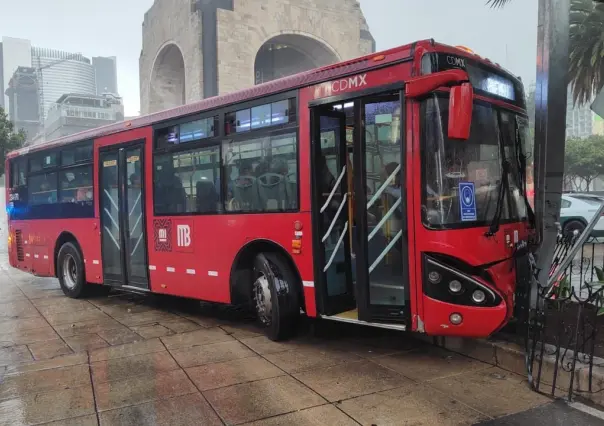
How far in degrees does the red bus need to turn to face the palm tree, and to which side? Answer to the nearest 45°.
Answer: approximately 90° to its left

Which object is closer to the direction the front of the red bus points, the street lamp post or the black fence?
the black fence

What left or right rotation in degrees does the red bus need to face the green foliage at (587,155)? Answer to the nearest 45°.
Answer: approximately 90° to its left

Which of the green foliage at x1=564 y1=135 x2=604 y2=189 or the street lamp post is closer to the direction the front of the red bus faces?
the street lamp post

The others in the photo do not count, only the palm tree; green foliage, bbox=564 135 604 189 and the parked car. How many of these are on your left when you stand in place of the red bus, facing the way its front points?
3

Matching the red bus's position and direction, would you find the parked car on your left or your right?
on your left

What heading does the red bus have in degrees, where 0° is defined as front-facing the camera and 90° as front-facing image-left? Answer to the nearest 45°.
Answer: approximately 315°

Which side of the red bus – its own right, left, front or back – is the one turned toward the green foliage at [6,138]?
back

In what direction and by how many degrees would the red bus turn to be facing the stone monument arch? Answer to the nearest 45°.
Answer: approximately 135° to its left
